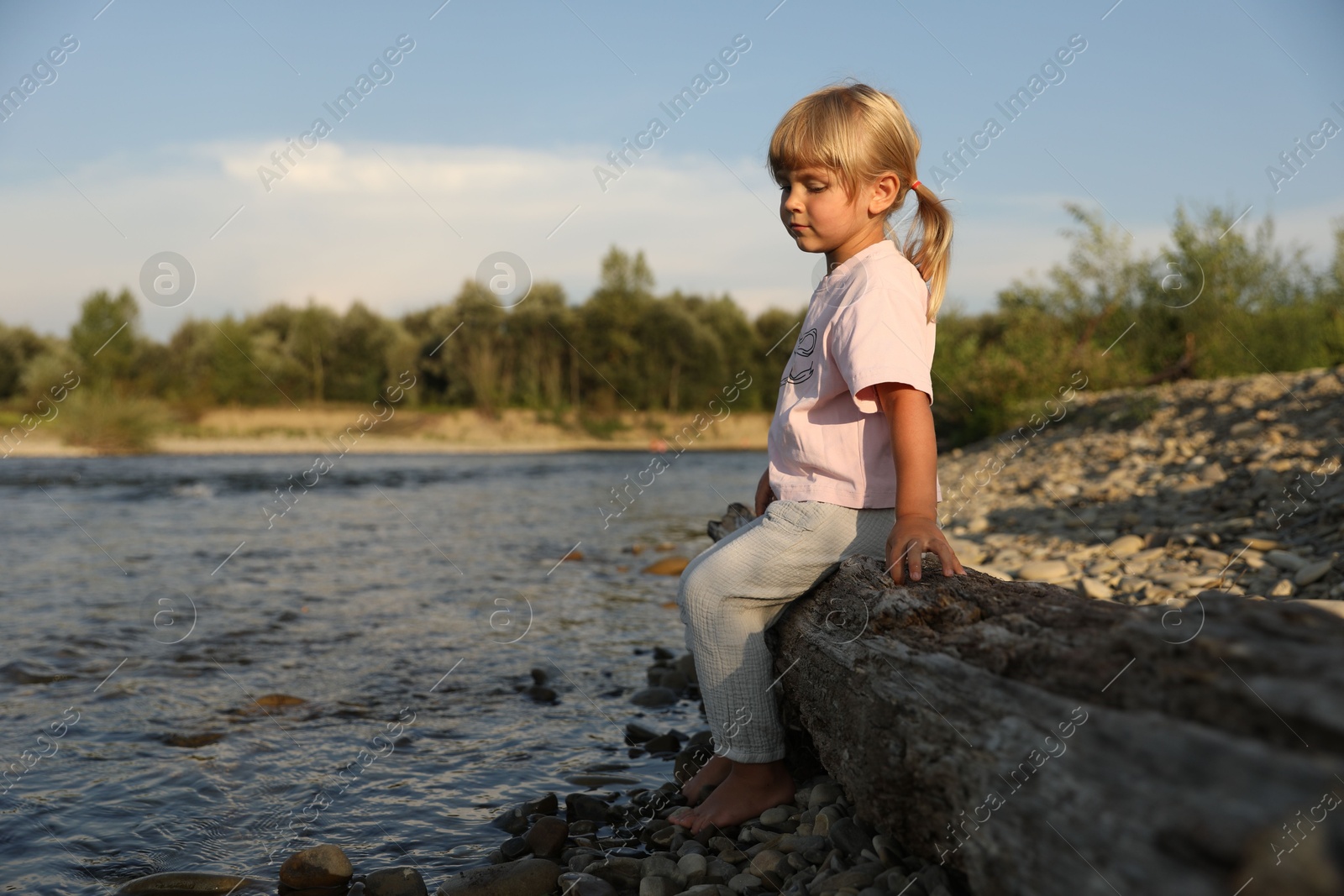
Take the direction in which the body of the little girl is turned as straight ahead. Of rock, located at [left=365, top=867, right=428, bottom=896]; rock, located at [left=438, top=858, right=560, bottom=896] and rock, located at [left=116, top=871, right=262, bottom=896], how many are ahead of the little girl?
3

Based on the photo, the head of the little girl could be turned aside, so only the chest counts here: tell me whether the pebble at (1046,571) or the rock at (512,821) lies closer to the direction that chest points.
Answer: the rock

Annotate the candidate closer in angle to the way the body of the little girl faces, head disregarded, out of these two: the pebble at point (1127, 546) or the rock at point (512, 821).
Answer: the rock

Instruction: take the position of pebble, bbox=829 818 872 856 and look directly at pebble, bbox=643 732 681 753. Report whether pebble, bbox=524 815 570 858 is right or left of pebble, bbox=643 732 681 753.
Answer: left

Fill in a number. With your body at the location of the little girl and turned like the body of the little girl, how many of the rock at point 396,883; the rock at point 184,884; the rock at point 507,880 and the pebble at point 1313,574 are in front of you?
3

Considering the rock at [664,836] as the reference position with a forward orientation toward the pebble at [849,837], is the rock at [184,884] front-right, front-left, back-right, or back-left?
back-right

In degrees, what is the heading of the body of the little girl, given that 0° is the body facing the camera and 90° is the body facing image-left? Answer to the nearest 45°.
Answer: approximately 90°
